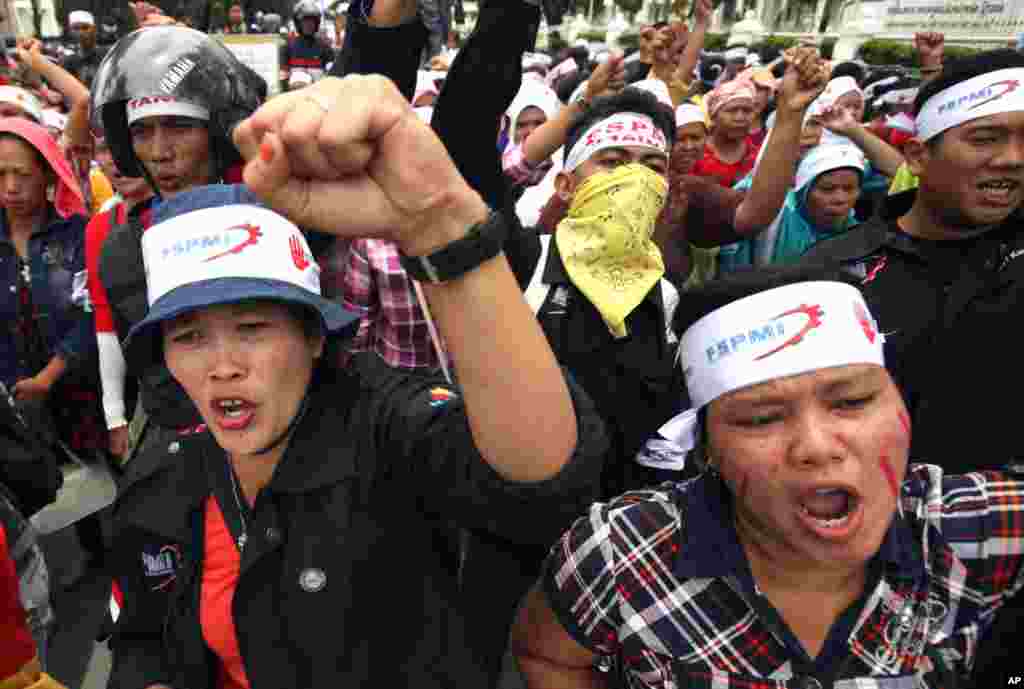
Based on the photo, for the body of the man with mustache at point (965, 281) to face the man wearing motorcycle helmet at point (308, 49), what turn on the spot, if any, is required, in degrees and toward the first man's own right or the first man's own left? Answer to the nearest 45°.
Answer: approximately 180°

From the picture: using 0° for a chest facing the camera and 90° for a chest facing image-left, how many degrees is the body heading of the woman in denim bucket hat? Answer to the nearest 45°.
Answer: approximately 45°

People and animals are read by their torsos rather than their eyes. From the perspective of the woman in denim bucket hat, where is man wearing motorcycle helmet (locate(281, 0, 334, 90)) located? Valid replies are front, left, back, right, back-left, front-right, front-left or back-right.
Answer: back-right

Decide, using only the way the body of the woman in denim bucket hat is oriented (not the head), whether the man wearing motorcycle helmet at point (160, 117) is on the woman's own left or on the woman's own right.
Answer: on the woman's own right

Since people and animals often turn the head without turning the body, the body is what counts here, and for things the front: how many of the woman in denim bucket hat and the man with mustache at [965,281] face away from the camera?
0

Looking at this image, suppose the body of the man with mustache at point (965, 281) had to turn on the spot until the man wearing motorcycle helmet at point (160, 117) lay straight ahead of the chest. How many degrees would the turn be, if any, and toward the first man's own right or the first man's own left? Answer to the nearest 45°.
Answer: approximately 135° to the first man's own right

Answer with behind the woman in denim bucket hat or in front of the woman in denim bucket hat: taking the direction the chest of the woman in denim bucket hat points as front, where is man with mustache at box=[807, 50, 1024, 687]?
behind

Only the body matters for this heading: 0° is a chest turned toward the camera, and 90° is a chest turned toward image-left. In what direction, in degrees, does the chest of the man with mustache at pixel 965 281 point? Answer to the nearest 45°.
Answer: approximately 315°

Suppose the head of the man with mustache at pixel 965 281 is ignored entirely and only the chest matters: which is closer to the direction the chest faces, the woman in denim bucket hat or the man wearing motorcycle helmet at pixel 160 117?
the woman in denim bucket hat
